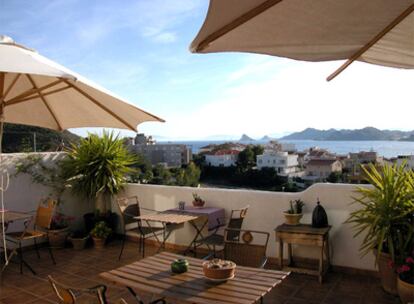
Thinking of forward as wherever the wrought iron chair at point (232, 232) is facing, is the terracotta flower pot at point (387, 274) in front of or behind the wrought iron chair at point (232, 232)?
behind

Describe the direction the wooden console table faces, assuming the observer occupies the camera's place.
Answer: facing the viewer and to the left of the viewer

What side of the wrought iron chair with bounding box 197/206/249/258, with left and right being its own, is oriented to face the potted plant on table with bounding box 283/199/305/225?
back

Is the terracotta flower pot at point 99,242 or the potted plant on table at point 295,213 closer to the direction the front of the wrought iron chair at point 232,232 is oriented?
the terracotta flower pot

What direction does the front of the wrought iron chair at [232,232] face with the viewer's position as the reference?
facing to the left of the viewer

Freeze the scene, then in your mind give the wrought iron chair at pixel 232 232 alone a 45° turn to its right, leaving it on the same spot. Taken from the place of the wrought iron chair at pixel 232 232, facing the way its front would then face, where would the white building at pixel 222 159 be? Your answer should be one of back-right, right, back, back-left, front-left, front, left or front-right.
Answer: front-right

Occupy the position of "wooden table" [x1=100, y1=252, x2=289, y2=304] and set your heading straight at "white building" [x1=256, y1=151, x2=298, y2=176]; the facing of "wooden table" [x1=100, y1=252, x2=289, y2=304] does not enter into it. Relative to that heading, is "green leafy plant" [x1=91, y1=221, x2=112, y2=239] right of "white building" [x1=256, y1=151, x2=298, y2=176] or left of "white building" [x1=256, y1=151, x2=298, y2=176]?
left

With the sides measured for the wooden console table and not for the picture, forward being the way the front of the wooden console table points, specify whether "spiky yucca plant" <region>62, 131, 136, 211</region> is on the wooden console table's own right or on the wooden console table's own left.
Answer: on the wooden console table's own right

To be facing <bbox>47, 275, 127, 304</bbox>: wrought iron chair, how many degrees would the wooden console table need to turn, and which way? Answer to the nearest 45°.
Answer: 0° — it already faces it

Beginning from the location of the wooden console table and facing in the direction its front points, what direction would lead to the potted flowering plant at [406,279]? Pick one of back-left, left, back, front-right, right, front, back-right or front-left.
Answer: left

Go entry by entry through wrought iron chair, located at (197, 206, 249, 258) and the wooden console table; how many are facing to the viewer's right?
0
